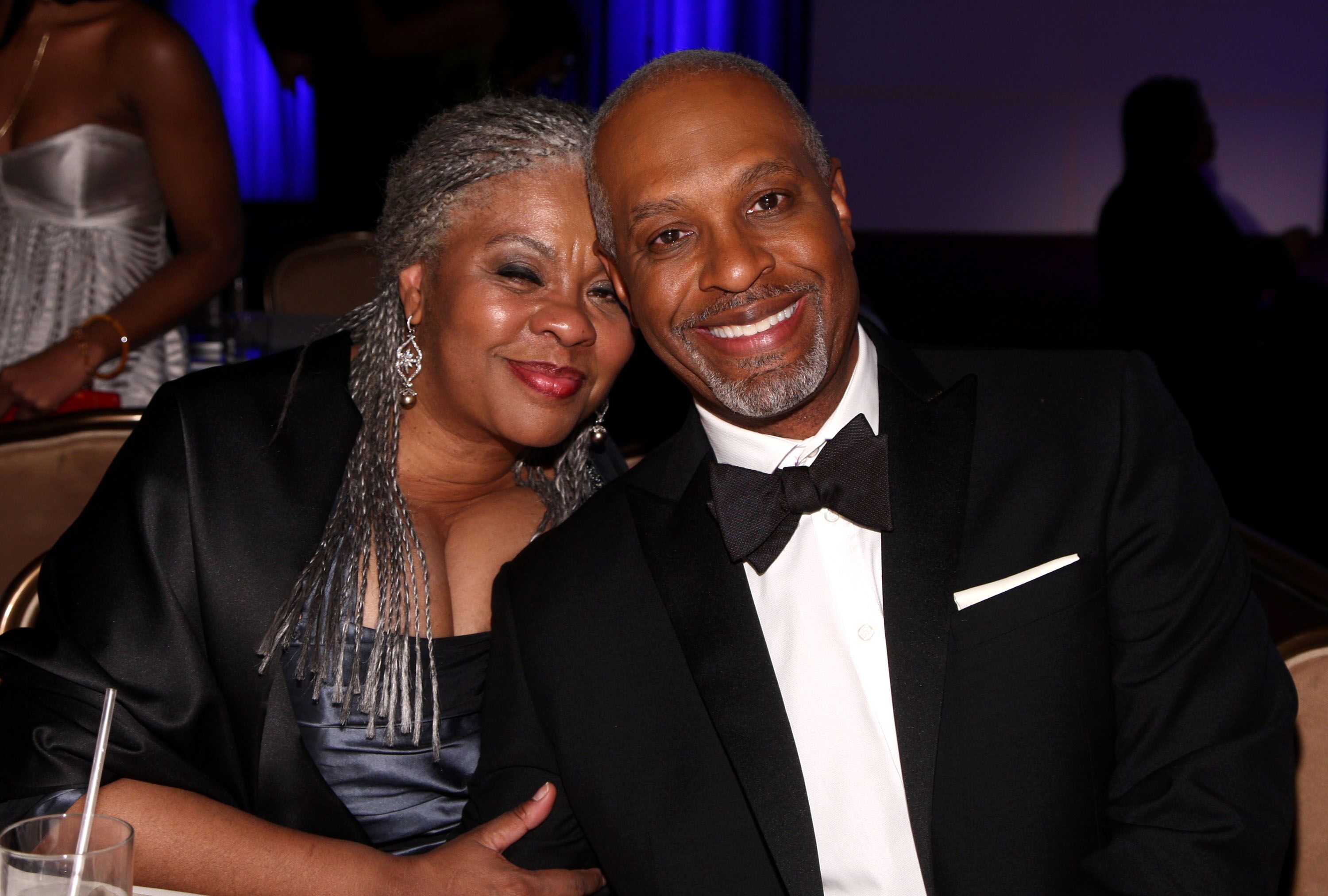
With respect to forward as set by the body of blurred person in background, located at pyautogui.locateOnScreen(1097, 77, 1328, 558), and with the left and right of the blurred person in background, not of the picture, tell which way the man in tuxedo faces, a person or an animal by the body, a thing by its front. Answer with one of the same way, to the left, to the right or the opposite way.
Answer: to the right

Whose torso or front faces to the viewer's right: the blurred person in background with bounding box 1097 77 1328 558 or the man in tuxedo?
the blurred person in background

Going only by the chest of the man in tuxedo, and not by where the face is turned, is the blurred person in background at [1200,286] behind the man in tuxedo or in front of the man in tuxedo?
behind

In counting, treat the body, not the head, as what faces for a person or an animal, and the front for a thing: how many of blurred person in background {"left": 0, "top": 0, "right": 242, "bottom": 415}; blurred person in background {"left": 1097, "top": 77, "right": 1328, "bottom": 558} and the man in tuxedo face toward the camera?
2

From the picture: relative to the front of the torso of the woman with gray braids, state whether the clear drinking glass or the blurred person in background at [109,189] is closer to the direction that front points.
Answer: the clear drinking glass

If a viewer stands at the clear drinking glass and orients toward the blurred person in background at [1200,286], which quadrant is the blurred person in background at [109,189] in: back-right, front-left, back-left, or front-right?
front-left

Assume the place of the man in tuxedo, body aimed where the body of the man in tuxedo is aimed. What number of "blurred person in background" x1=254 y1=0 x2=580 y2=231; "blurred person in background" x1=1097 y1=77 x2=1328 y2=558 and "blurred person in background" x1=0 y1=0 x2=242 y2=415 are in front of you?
0

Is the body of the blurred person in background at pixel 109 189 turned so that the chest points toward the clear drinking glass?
yes

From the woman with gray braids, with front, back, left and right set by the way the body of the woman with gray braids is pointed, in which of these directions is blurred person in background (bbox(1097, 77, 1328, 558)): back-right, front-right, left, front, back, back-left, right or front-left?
left

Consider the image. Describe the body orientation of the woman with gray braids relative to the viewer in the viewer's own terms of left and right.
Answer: facing the viewer and to the right of the viewer

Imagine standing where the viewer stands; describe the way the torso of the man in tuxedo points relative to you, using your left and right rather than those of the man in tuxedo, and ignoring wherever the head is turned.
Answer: facing the viewer

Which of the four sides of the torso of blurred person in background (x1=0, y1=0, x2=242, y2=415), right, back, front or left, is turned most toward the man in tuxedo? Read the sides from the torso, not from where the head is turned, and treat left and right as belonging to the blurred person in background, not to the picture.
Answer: front

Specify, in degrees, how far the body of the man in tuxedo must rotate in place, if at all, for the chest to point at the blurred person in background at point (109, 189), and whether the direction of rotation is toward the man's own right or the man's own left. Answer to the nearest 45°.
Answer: approximately 135° to the man's own right

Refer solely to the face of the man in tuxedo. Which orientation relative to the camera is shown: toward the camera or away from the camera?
toward the camera

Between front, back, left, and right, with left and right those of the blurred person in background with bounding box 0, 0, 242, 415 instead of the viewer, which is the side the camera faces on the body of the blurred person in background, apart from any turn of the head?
front

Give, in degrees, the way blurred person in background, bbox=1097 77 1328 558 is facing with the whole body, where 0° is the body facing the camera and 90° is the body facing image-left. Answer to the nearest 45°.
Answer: approximately 270°
